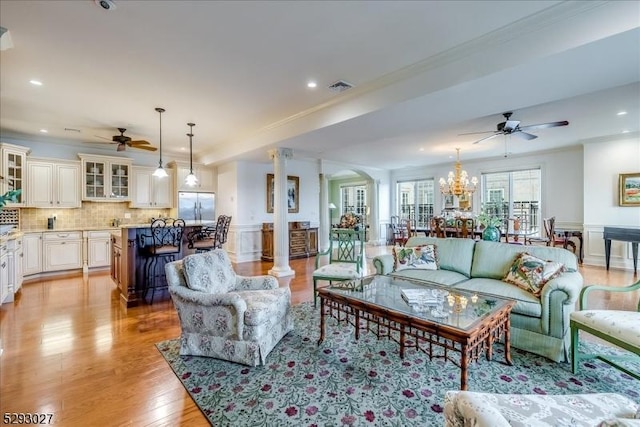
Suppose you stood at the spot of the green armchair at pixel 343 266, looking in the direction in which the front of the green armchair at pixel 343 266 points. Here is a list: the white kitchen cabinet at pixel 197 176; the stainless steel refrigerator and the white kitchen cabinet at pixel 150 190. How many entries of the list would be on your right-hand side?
3

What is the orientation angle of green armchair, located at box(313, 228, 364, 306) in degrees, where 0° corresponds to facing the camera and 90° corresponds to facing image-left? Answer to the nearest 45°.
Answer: approximately 45°

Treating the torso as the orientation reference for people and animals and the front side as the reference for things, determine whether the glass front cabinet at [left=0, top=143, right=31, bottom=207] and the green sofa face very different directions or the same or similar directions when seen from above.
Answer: very different directions

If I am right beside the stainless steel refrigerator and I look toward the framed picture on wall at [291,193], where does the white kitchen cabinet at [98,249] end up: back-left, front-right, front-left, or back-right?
back-right

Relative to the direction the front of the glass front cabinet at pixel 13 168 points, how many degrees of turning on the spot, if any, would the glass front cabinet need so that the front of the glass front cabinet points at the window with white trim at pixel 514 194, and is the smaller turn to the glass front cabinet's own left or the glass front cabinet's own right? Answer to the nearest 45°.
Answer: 0° — it already faces it

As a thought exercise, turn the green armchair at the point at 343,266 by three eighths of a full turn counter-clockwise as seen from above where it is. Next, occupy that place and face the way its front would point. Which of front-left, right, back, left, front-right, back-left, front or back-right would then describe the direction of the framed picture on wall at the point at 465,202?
front-left

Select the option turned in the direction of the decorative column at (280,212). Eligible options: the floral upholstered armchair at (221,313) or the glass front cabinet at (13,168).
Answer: the glass front cabinet

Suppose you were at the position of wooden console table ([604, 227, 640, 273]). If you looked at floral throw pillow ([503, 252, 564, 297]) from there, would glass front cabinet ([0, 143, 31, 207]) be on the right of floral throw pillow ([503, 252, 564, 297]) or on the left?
right

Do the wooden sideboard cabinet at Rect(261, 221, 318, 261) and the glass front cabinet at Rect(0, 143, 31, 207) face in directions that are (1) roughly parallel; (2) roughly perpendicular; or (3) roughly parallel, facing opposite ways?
roughly perpendicular
